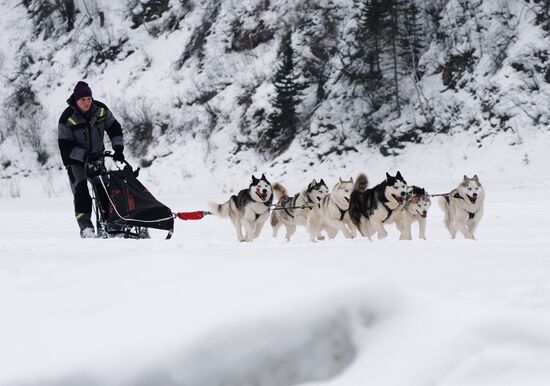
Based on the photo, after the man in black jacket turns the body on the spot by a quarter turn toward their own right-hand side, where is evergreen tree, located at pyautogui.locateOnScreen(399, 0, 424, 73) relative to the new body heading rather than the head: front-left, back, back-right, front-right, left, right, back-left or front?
back

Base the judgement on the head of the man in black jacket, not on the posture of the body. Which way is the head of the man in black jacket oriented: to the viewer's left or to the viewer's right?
to the viewer's right

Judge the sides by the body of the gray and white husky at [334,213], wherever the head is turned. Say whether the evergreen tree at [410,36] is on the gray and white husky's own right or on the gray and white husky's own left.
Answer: on the gray and white husky's own left

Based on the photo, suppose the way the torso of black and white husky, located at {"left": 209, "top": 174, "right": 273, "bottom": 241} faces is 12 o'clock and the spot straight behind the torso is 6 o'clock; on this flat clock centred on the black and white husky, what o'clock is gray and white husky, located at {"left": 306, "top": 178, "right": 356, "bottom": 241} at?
The gray and white husky is roughly at 11 o'clock from the black and white husky.

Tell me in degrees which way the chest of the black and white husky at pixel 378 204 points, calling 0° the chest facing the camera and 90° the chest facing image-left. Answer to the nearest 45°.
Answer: approximately 315°

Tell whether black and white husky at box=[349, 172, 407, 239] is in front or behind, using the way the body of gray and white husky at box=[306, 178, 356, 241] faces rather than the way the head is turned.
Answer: in front

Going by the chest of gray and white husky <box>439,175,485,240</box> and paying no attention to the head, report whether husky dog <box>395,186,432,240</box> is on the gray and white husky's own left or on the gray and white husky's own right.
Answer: on the gray and white husky's own right

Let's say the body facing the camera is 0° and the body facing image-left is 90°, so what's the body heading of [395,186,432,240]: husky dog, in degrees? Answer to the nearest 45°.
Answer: approximately 315°

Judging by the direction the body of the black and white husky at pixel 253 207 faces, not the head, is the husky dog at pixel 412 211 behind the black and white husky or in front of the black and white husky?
in front

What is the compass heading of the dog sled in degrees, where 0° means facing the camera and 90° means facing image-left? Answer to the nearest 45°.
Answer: approximately 315°

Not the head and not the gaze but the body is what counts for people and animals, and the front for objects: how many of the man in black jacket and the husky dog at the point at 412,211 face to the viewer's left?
0
